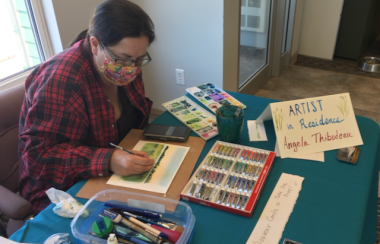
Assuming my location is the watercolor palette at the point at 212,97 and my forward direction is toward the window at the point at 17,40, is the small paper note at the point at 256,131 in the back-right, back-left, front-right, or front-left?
back-left

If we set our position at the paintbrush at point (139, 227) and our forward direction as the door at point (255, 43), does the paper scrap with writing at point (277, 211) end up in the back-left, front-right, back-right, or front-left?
front-right

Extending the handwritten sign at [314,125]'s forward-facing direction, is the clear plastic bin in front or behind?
in front

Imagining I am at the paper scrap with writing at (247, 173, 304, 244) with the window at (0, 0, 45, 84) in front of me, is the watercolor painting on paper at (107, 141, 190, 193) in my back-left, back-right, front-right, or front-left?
front-left

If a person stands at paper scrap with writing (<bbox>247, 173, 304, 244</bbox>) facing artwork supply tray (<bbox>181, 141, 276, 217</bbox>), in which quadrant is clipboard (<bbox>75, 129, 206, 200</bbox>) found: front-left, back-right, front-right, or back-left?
front-left

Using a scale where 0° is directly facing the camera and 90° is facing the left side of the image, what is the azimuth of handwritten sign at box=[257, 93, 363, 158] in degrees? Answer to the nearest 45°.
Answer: approximately 0°

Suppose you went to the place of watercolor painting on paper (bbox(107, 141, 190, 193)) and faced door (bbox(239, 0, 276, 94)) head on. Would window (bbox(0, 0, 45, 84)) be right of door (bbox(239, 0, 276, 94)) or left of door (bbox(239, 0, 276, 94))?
left

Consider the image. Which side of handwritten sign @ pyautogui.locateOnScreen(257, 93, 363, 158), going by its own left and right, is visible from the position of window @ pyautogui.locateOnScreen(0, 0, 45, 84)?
right
